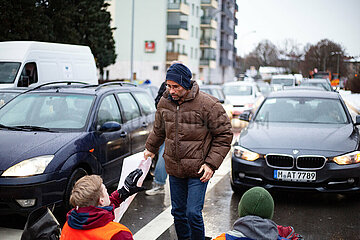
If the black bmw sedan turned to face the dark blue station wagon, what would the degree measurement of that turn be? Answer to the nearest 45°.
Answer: approximately 90° to its right

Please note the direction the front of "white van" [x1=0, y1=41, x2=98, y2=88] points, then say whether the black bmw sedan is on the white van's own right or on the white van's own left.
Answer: on the white van's own left

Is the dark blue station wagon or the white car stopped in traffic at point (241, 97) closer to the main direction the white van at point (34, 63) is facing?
the dark blue station wagon

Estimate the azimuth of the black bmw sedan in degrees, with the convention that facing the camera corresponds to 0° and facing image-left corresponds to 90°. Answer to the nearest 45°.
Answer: approximately 0°

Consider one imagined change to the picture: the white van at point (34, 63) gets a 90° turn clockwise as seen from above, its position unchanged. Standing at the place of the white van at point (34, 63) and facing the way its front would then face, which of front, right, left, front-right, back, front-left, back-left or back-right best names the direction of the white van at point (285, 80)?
right

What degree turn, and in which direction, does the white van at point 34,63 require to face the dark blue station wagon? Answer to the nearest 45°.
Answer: approximately 45° to its left

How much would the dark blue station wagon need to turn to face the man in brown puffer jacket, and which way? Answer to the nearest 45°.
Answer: approximately 90° to its left

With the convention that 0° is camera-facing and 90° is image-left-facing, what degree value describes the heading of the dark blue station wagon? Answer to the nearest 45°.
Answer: approximately 45°

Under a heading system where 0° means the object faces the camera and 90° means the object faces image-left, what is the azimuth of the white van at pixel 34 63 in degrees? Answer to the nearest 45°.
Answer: approximately 45°

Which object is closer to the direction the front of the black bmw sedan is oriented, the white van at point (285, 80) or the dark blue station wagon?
the dark blue station wagon

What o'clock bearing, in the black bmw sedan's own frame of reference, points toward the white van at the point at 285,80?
The white van is roughly at 6 o'clock from the black bmw sedan.

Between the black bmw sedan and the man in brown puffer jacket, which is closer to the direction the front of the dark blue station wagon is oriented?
the man in brown puffer jacket

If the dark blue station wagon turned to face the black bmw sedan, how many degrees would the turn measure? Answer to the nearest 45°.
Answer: approximately 135° to its left

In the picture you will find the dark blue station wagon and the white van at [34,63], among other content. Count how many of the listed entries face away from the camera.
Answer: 0

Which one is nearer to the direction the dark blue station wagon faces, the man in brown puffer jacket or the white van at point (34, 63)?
the man in brown puffer jacket

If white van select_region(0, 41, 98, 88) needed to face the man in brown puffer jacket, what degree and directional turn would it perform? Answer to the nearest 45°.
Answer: approximately 45° to its left

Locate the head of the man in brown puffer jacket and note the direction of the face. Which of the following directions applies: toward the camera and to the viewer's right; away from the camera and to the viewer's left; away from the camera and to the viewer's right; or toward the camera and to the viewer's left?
toward the camera and to the viewer's left

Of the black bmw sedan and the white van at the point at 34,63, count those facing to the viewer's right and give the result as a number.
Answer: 0
